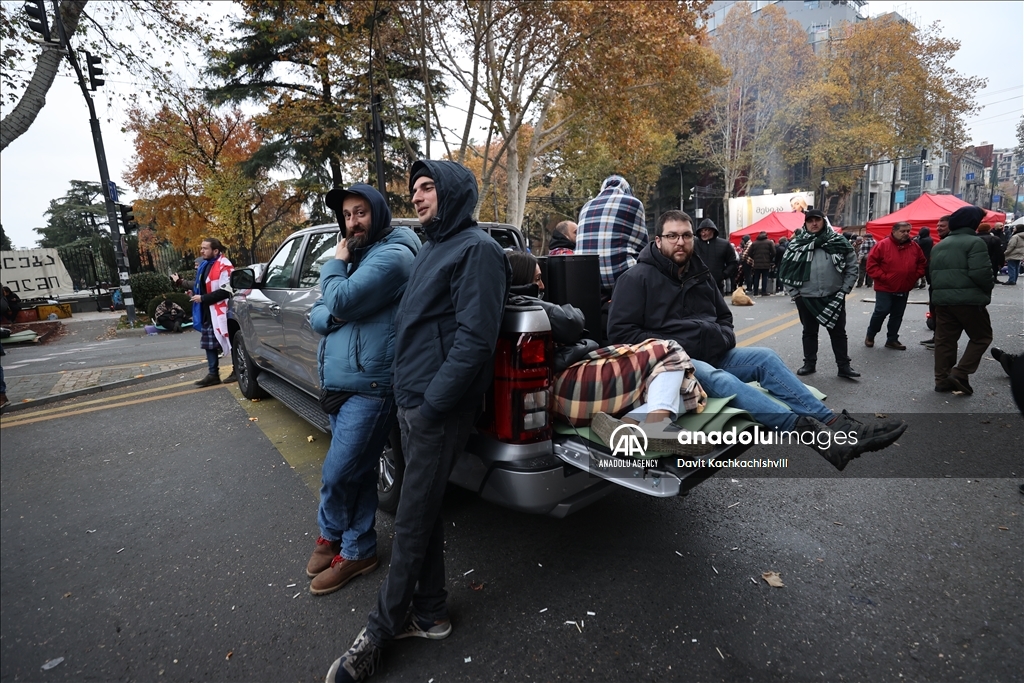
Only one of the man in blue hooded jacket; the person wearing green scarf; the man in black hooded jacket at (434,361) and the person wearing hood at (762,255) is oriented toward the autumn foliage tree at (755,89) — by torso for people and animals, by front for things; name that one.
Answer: the person wearing hood

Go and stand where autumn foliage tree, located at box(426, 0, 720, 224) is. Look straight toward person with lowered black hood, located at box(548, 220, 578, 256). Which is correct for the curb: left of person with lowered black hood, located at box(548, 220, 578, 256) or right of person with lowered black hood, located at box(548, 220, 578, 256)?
right

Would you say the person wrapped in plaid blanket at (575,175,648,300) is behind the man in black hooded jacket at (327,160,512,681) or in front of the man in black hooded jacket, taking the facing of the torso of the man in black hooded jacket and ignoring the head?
behind

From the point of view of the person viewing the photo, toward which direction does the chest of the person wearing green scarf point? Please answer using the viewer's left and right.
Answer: facing the viewer

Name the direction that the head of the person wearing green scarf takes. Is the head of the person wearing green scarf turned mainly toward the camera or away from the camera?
toward the camera

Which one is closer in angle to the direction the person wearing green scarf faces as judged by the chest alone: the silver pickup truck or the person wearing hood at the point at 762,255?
the silver pickup truck

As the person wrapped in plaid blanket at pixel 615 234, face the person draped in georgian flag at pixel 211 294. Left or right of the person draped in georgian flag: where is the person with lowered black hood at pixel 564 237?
right

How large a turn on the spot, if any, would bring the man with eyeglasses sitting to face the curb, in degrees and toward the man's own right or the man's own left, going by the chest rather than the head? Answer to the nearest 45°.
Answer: approximately 135° to the man's own right

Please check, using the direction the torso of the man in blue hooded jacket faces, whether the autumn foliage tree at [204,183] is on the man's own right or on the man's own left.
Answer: on the man's own right
